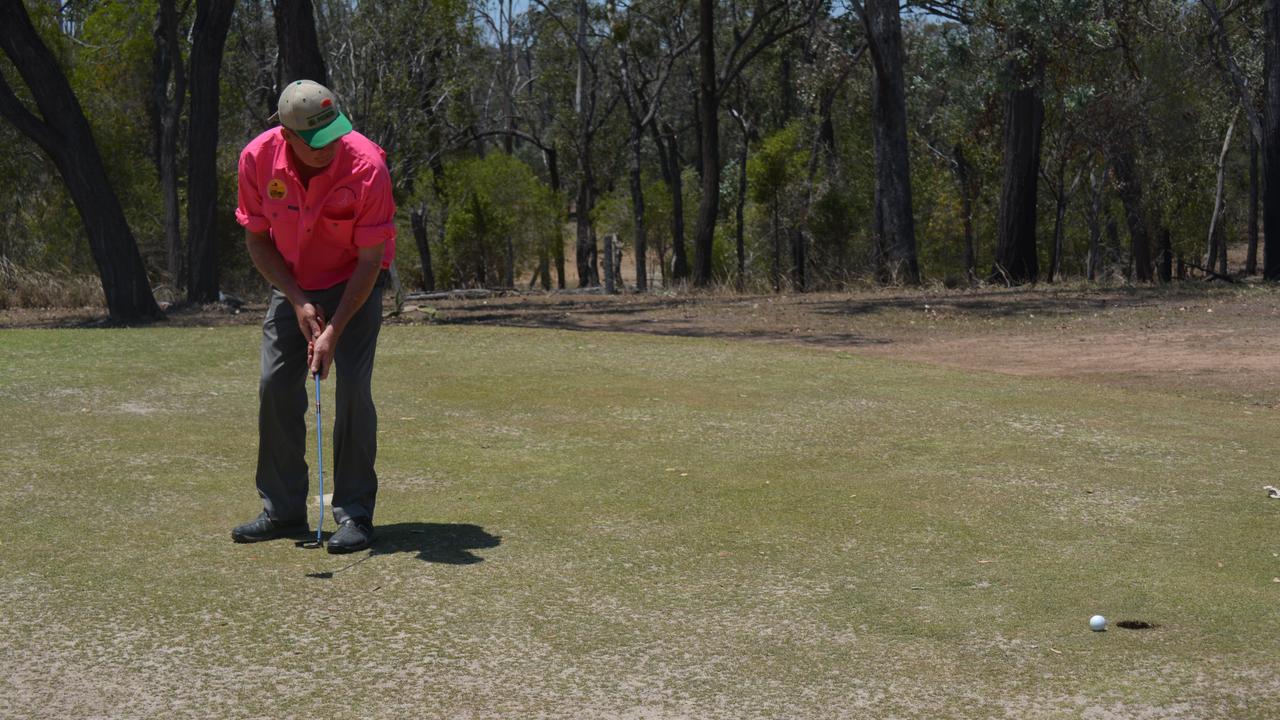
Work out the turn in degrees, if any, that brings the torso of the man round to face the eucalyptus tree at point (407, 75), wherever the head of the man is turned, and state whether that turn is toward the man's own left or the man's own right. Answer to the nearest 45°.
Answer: approximately 180°

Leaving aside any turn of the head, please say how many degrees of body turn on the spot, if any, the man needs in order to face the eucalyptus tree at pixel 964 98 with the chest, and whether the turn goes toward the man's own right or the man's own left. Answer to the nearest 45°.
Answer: approximately 135° to the man's own left

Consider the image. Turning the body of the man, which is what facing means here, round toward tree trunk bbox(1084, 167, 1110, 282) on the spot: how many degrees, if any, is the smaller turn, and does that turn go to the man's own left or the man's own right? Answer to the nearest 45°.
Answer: approximately 135° to the man's own left

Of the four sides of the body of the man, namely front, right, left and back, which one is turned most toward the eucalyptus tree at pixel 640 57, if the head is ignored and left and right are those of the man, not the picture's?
back

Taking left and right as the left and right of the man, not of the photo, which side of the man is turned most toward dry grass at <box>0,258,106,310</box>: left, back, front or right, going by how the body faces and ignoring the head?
back

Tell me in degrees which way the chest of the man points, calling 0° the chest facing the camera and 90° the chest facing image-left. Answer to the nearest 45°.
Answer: approximately 0°

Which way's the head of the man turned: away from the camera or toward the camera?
toward the camera

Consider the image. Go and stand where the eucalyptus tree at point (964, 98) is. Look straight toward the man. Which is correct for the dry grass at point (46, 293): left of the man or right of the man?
right
